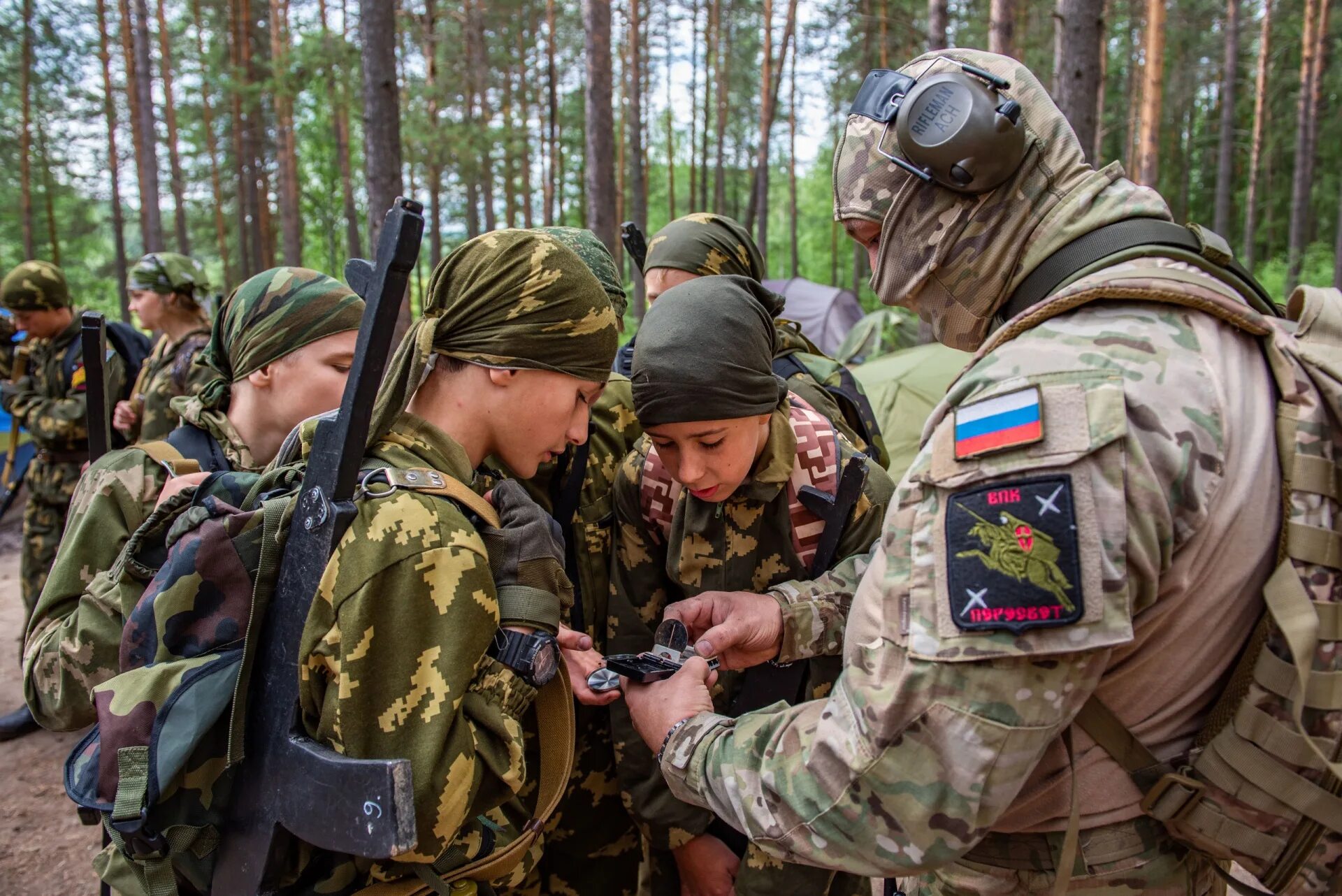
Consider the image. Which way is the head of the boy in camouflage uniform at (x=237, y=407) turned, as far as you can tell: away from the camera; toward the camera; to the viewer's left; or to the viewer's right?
to the viewer's right

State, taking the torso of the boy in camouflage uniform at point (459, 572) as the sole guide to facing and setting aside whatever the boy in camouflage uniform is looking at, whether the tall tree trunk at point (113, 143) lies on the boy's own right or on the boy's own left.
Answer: on the boy's own left

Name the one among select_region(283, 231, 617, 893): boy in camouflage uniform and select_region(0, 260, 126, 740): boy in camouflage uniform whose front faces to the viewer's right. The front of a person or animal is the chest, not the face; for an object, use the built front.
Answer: select_region(283, 231, 617, 893): boy in camouflage uniform

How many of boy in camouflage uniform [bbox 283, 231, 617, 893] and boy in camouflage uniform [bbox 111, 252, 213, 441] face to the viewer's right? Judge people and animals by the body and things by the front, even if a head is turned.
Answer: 1

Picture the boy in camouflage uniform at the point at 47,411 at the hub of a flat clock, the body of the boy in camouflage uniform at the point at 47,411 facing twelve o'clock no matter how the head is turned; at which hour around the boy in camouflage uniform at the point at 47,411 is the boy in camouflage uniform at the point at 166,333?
the boy in camouflage uniform at the point at 166,333 is roughly at 9 o'clock from the boy in camouflage uniform at the point at 47,411.

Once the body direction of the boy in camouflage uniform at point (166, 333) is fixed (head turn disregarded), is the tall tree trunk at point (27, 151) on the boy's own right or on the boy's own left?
on the boy's own right

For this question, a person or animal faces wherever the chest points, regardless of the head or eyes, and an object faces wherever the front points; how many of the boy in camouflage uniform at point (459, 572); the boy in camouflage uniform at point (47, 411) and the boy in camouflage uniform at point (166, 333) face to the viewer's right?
1

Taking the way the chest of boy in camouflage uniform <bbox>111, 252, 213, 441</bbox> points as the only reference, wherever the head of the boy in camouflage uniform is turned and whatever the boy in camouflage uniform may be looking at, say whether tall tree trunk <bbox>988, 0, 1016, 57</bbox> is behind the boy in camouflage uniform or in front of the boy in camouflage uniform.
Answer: behind

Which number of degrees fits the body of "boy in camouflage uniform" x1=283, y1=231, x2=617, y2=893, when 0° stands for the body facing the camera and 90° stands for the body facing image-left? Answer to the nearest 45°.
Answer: approximately 270°

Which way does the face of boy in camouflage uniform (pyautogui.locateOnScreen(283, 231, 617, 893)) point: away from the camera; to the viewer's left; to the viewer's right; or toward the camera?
to the viewer's right
